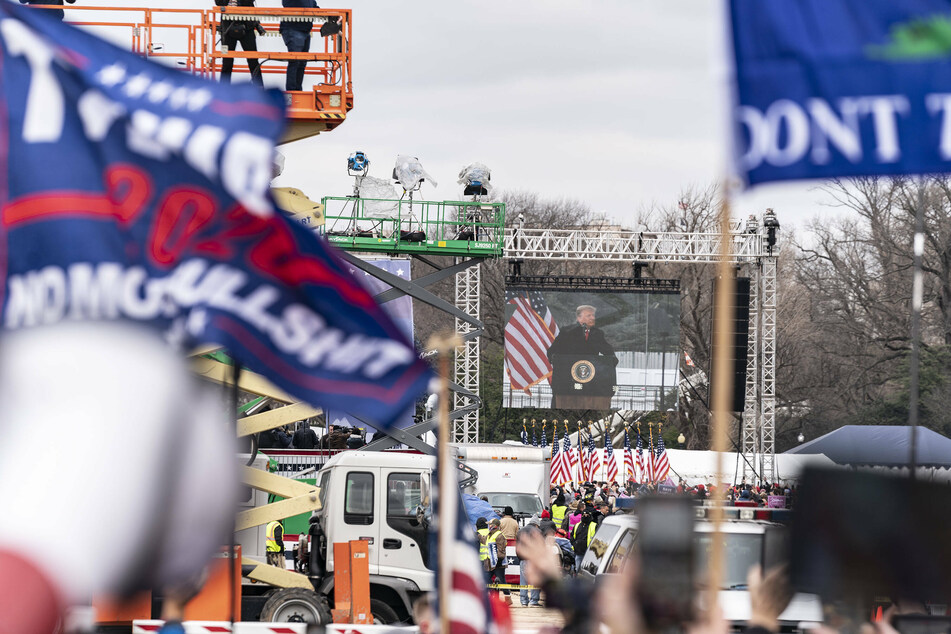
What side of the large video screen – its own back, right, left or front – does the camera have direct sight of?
front

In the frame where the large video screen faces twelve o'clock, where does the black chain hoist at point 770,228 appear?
The black chain hoist is roughly at 10 o'clock from the large video screen.

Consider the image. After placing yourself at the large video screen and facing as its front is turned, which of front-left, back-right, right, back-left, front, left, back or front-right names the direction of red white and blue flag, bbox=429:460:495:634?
front

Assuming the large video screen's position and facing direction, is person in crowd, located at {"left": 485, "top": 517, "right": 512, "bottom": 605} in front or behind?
in front

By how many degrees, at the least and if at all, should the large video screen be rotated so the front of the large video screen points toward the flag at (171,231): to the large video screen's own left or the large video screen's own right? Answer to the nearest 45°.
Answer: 0° — it already faces it

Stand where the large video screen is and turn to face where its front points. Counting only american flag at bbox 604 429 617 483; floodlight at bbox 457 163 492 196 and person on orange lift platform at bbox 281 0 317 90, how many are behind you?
0

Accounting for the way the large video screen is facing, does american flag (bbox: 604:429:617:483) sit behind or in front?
in front

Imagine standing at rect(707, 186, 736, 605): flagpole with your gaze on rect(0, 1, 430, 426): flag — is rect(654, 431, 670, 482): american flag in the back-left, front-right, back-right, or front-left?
front-right

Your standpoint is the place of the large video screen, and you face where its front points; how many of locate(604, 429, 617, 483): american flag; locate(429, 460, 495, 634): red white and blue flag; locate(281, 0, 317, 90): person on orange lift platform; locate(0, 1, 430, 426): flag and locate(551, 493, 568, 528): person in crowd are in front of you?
5

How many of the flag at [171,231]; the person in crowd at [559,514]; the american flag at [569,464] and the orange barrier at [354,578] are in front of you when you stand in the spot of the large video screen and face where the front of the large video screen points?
4

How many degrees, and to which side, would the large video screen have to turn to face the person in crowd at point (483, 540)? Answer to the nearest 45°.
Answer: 0° — it already faces them

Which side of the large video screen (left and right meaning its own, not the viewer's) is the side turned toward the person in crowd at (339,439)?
front

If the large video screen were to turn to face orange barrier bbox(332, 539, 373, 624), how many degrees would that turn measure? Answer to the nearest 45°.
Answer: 0° — it already faces it

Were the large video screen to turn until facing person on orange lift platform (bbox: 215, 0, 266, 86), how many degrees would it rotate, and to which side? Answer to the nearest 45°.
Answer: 0° — it already faces them

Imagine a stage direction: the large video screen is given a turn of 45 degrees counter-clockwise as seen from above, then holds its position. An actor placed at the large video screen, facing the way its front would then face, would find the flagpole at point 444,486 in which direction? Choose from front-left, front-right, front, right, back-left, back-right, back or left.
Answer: front-right

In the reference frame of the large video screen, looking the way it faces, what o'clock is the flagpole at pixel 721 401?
The flagpole is roughly at 12 o'clock from the large video screen.

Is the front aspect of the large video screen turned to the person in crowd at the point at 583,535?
yes
